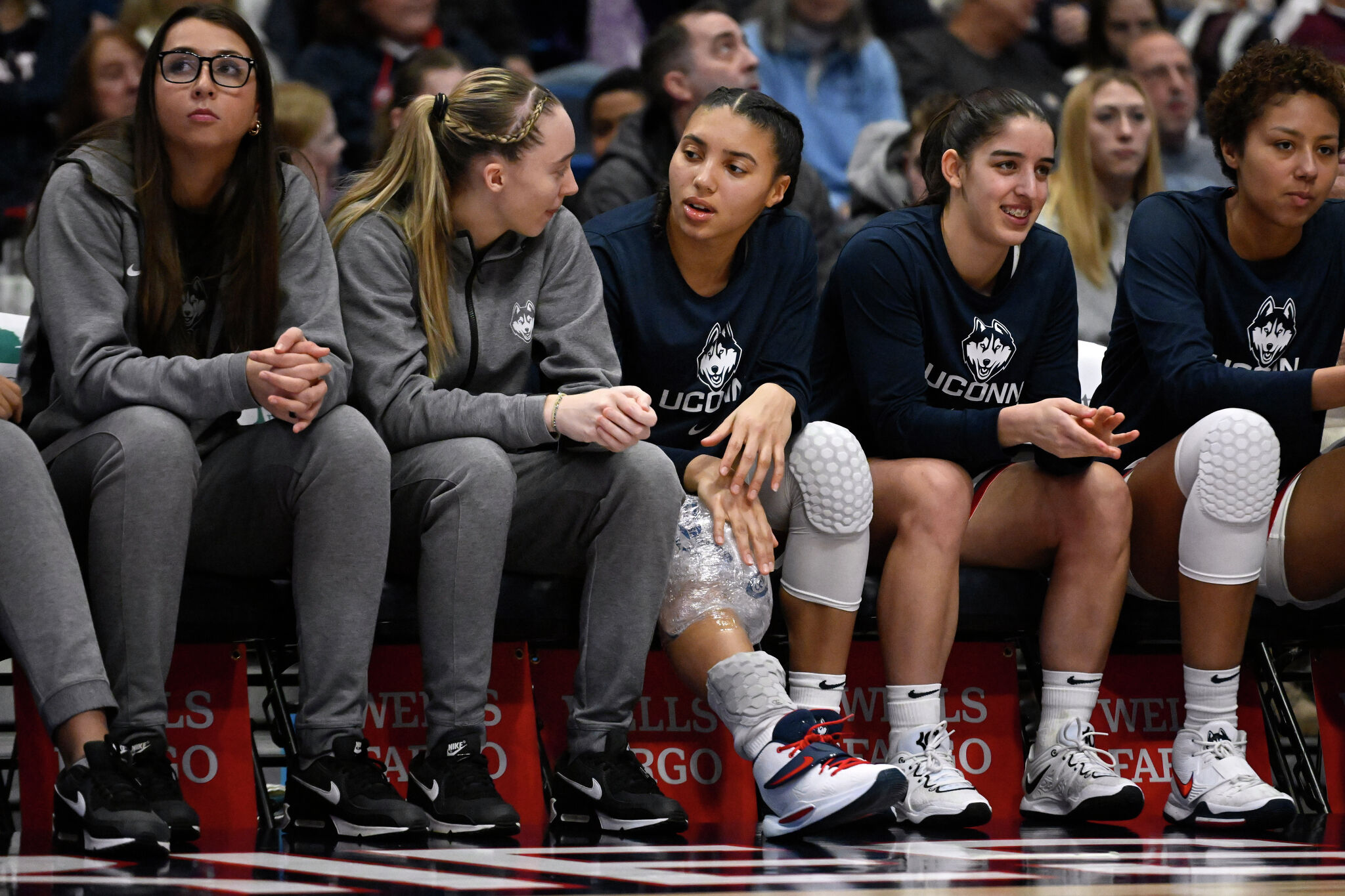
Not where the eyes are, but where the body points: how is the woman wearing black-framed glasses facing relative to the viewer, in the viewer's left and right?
facing the viewer and to the right of the viewer

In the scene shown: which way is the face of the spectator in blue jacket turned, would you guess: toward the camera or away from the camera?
toward the camera

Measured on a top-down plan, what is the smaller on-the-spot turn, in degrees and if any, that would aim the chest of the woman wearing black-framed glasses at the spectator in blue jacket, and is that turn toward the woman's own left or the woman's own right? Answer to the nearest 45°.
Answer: approximately 90° to the woman's own left

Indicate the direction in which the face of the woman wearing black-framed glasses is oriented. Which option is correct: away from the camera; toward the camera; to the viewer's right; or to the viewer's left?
toward the camera

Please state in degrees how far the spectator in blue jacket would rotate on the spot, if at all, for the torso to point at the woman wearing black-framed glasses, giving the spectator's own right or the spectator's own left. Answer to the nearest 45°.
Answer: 0° — they already face them

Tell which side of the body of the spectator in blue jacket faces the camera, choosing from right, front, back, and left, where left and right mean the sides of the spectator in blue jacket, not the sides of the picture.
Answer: front

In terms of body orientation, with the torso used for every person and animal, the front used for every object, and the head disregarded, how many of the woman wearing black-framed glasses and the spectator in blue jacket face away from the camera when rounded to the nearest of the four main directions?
0
